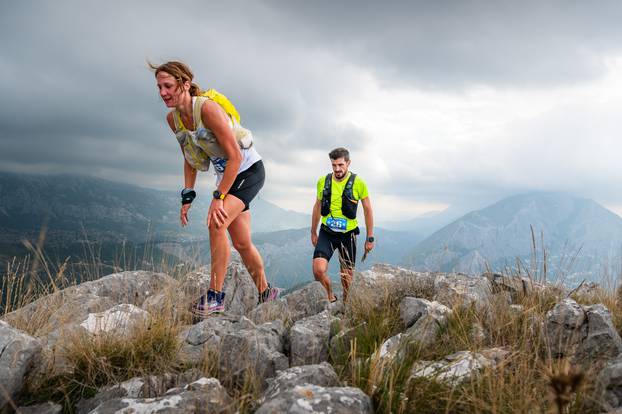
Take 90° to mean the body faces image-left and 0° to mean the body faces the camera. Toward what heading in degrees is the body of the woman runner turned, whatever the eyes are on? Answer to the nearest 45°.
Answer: approximately 45°

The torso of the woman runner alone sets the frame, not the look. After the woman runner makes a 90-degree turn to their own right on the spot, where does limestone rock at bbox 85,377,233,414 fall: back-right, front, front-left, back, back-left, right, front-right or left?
back-left

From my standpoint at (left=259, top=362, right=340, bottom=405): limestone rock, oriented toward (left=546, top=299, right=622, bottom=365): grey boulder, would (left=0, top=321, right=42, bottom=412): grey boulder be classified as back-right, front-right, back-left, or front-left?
back-left

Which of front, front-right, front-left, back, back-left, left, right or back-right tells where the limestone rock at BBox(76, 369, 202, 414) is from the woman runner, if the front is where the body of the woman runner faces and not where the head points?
front-left

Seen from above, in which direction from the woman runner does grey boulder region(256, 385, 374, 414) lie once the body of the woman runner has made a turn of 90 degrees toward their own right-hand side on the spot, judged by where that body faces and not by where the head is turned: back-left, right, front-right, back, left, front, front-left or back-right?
back-left

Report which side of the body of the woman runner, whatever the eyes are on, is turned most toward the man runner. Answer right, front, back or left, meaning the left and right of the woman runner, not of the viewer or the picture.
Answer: back

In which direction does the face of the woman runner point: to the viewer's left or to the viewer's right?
to the viewer's left

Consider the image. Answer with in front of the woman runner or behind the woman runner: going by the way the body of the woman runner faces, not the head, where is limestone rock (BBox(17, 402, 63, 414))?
in front
